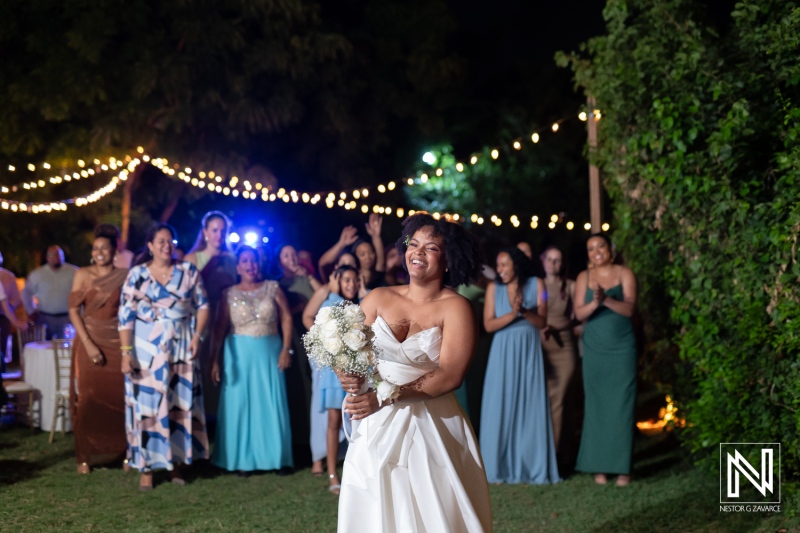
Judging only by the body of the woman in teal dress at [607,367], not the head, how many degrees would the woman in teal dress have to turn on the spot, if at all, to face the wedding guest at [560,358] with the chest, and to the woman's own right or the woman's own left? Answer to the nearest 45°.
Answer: approximately 135° to the woman's own right

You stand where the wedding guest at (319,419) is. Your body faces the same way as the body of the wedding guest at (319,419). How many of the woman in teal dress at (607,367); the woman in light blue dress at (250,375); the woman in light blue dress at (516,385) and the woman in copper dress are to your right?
2

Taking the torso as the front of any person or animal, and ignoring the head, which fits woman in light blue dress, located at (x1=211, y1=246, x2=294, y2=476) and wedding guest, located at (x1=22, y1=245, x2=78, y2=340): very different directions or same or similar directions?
same or similar directions

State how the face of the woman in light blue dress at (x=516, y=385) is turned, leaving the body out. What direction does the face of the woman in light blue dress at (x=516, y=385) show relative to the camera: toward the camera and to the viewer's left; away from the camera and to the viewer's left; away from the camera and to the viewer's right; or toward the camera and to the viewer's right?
toward the camera and to the viewer's left

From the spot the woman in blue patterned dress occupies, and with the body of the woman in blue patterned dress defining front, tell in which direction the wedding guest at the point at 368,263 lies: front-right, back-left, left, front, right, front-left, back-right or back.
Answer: left

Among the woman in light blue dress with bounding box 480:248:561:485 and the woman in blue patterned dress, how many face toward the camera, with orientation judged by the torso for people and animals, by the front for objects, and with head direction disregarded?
2

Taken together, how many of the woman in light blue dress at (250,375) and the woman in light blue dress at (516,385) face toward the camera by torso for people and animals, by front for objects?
2

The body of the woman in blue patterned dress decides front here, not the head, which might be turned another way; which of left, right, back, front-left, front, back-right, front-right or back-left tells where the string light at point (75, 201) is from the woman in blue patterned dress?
back

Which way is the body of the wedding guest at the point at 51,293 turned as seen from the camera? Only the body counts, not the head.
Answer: toward the camera

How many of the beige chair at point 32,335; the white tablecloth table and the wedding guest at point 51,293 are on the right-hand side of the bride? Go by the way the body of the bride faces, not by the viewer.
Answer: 3

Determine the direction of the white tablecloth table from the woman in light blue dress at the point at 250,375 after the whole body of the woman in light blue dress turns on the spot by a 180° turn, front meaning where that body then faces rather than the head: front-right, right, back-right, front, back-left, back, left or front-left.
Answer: front-left

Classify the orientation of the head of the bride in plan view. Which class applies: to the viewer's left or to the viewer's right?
to the viewer's left

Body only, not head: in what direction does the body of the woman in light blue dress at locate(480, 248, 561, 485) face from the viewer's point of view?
toward the camera

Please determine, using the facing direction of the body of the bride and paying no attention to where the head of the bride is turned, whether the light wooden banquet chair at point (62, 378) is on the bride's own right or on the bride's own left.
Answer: on the bride's own right
